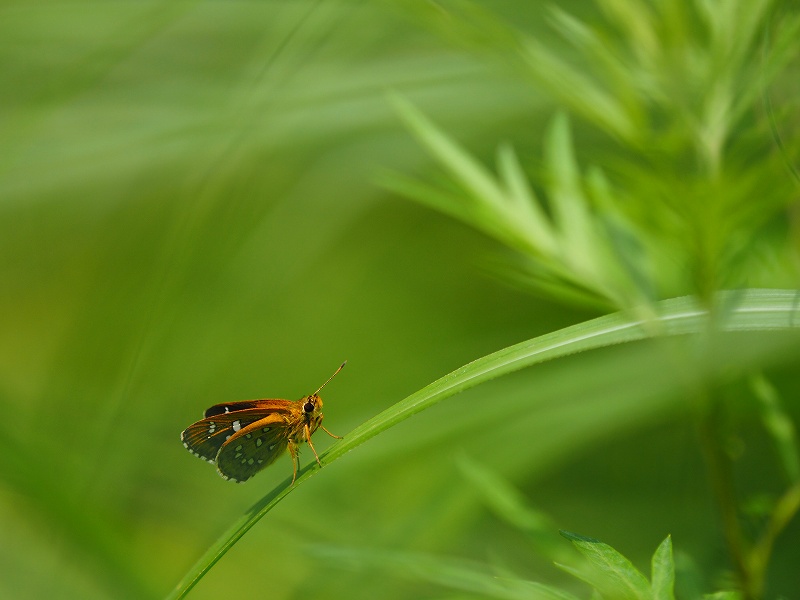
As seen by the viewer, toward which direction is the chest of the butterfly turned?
to the viewer's right

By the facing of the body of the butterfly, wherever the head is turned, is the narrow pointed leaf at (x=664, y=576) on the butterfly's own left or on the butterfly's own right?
on the butterfly's own right

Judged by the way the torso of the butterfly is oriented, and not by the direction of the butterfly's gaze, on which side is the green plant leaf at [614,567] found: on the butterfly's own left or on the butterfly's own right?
on the butterfly's own right
